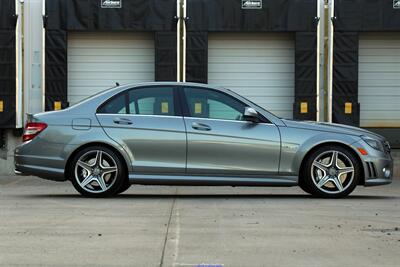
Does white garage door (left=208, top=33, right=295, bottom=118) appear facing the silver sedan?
yes

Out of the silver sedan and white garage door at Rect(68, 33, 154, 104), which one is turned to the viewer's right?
the silver sedan

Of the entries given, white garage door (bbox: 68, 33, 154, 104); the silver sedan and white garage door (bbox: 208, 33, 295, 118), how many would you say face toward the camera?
2

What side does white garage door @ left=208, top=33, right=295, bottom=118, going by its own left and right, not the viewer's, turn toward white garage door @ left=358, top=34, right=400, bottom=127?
left

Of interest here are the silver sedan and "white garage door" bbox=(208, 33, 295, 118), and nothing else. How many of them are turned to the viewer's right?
1

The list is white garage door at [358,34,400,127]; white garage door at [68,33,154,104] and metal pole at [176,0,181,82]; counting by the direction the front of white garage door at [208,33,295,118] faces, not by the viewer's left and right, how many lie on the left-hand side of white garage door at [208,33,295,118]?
1

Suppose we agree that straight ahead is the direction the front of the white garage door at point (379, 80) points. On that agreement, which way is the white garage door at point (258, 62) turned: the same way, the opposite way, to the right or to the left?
the same way

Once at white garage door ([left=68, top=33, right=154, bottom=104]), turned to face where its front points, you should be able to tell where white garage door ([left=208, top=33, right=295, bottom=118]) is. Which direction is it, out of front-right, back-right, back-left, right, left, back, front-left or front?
left

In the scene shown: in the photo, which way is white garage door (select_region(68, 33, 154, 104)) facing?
toward the camera

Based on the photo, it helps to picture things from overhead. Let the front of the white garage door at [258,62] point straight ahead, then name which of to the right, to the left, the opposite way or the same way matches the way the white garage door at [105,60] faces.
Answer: the same way

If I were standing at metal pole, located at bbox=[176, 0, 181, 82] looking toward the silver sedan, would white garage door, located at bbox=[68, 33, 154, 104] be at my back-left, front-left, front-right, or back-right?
back-right

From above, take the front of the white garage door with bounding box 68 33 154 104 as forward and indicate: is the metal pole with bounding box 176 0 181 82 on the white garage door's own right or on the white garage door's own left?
on the white garage door's own left

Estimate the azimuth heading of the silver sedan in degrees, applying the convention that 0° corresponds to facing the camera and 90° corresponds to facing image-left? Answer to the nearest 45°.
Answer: approximately 270°

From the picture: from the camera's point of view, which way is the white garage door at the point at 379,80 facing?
toward the camera

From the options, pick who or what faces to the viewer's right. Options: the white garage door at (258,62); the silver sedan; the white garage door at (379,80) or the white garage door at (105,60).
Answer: the silver sedan

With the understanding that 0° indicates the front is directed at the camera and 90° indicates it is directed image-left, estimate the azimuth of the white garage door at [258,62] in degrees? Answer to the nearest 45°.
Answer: approximately 0°

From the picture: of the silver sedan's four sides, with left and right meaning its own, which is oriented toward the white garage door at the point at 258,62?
left

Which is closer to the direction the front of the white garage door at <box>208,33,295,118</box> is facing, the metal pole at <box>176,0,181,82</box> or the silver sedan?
the silver sedan

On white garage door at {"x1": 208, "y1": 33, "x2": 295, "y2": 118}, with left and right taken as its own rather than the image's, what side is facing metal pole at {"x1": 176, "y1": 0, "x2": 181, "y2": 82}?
right

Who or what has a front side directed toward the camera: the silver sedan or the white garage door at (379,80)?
the white garage door

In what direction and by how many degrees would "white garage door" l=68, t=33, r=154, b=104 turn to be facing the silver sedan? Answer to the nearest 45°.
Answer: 0° — it already faces it
